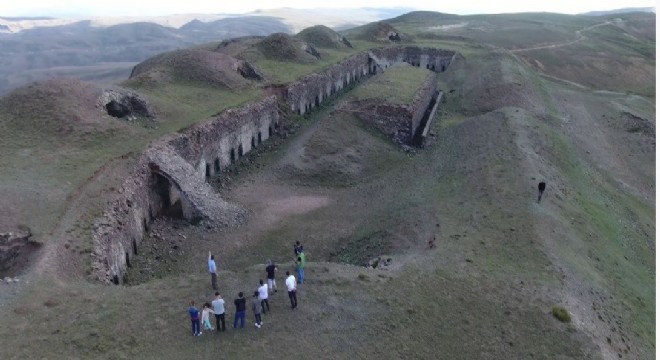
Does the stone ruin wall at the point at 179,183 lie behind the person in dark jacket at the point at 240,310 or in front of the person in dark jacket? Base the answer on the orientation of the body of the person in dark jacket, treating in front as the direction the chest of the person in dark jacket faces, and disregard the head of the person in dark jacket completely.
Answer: in front

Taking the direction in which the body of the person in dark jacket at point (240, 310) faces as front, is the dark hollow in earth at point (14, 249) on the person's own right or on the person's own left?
on the person's own left

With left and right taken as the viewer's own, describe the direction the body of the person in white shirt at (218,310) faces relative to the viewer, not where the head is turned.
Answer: facing away from the viewer

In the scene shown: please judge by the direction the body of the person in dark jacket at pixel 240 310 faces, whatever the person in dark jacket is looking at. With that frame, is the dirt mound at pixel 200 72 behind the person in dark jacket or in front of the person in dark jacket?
in front

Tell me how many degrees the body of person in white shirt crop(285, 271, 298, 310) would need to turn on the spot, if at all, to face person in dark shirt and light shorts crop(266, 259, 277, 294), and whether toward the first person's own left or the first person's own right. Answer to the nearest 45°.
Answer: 0° — they already face them

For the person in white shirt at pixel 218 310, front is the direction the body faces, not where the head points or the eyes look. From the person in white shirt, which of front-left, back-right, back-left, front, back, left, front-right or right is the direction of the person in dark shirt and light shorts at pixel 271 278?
front-right

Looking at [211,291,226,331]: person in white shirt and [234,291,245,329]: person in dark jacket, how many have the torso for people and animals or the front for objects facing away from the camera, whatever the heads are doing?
2

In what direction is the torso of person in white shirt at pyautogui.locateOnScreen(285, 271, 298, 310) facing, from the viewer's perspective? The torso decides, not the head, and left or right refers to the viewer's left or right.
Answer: facing away from the viewer and to the left of the viewer

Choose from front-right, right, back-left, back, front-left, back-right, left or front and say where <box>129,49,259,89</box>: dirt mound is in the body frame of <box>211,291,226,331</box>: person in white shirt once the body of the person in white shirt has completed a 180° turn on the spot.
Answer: back

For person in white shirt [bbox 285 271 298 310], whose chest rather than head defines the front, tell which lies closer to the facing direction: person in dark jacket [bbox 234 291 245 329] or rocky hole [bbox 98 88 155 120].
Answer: the rocky hole

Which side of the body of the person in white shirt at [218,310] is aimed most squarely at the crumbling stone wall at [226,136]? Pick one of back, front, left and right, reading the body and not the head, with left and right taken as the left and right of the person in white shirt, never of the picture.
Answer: front

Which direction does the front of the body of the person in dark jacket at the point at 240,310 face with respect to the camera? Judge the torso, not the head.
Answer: away from the camera

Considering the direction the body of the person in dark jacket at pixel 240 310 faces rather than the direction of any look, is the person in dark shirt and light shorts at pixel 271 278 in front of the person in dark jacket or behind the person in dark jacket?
in front

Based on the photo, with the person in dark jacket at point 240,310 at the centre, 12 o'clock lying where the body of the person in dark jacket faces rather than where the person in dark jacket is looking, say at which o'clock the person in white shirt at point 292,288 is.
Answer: The person in white shirt is roughly at 2 o'clock from the person in dark jacket.
